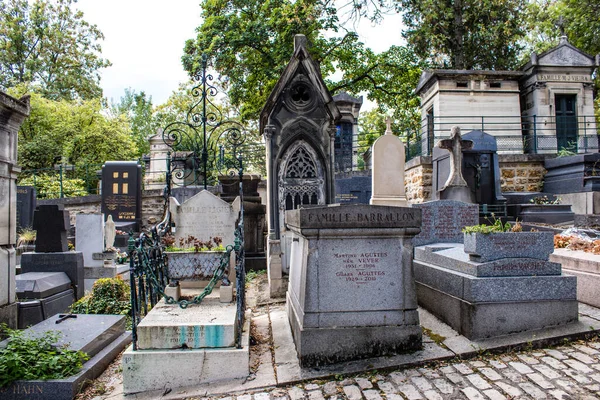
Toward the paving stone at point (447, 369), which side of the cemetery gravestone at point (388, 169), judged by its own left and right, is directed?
front

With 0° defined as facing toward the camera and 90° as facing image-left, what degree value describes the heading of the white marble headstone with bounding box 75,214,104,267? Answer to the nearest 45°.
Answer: approximately 0°

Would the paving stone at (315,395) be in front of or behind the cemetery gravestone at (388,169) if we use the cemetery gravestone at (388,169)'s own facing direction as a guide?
in front

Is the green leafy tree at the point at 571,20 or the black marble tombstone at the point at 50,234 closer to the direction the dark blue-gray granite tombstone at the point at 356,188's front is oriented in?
the black marble tombstone

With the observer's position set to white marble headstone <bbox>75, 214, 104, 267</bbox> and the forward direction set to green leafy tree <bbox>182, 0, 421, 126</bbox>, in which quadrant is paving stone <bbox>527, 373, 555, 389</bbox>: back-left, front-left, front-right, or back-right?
back-right

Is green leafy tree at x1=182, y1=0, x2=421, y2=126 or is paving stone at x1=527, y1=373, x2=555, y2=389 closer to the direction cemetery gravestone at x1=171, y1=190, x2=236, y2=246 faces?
the paving stone

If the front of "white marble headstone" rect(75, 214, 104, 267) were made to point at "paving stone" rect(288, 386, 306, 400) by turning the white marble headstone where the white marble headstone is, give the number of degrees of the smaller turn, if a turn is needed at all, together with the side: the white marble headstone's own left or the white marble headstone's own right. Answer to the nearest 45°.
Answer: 0° — it already faces it

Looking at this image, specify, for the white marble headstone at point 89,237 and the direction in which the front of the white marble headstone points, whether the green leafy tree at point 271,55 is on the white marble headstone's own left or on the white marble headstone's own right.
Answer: on the white marble headstone's own left

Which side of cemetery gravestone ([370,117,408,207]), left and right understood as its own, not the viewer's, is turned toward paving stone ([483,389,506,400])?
front

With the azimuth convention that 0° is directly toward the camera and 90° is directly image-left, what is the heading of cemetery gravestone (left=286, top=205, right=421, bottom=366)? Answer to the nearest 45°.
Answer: approximately 0°
